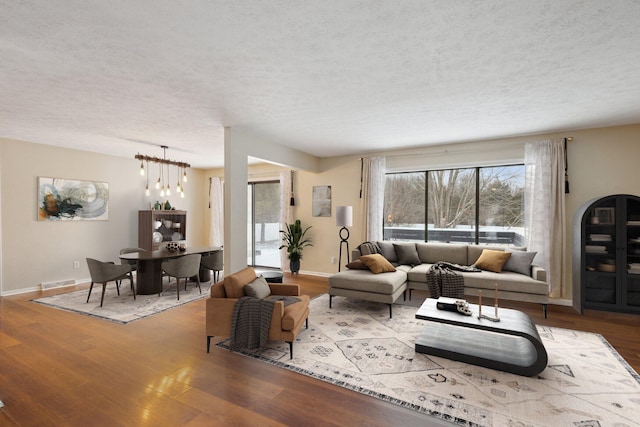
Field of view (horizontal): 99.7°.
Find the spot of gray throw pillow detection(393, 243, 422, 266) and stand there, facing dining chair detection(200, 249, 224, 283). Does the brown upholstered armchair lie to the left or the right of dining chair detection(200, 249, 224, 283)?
left

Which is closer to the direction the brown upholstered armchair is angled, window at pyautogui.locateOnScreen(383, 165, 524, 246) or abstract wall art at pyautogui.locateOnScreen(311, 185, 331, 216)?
the window

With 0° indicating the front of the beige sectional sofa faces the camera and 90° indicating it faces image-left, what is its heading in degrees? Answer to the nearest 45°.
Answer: approximately 0°

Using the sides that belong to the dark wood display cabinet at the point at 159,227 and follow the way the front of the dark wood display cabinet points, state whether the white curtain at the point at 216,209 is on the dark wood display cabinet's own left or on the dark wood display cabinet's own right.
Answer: on the dark wood display cabinet's own left

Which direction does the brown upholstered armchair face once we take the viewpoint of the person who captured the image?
facing to the right of the viewer

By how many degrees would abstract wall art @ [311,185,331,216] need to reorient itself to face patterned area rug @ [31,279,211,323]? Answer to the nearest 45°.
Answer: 0° — it already faces it

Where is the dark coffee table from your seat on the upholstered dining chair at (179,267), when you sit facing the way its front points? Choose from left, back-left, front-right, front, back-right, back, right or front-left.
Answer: back

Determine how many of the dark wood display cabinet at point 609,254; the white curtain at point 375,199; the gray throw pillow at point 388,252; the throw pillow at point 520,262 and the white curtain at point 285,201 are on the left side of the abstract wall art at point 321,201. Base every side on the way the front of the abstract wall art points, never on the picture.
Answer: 4

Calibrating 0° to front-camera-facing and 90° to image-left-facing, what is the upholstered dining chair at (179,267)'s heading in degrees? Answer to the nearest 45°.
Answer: approximately 135°

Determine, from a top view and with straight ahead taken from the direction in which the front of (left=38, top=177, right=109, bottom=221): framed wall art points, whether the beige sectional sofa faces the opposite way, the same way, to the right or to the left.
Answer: to the right
